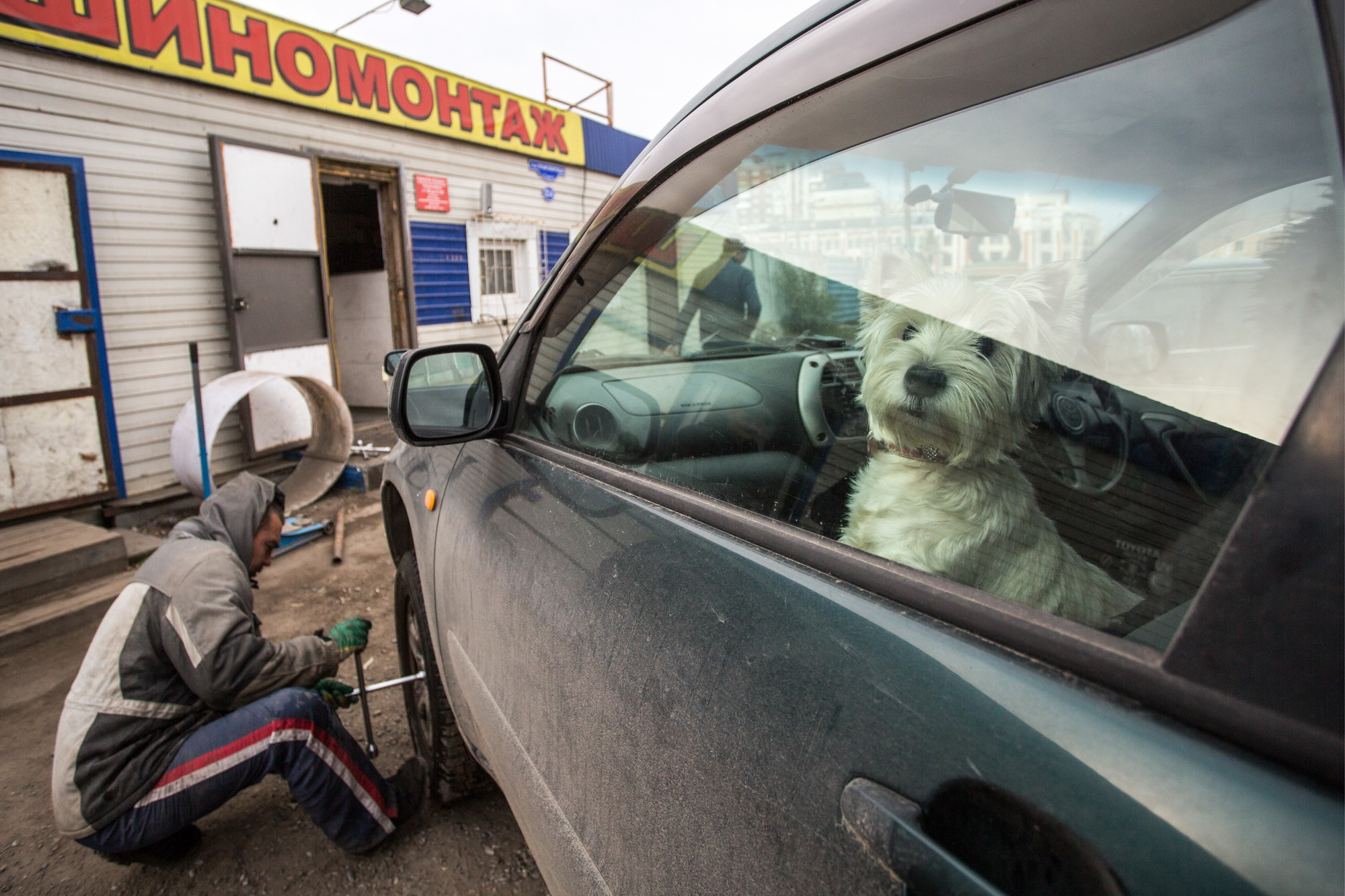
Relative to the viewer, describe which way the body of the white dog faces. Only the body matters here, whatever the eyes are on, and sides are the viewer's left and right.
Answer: facing the viewer and to the left of the viewer

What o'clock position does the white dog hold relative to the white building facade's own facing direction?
The white dog is roughly at 1 o'clock from the white building facade.

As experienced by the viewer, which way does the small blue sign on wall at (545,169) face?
facing the viewer and to the right of the viewer

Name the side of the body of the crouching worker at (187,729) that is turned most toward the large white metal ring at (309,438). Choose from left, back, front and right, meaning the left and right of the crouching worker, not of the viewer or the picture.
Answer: left

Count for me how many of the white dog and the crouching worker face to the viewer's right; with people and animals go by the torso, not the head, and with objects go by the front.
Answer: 1

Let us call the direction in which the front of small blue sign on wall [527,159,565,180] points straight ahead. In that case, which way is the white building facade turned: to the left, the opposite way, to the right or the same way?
the same way

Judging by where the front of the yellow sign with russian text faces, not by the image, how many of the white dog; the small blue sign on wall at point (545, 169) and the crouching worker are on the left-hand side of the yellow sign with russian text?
1

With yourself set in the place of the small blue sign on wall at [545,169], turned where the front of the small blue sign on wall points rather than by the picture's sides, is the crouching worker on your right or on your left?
on your right

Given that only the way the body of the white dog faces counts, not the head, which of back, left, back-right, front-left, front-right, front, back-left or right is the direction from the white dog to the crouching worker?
front-right

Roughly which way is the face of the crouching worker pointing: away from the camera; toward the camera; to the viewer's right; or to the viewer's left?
to the viewer's right

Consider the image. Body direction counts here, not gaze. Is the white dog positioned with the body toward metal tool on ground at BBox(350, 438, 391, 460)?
no

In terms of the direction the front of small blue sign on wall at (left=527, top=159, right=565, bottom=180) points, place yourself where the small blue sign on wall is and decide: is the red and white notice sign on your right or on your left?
on your right

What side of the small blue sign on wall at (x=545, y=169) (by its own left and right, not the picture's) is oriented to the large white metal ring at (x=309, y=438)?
right

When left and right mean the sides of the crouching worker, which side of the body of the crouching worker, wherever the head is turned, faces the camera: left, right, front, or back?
right

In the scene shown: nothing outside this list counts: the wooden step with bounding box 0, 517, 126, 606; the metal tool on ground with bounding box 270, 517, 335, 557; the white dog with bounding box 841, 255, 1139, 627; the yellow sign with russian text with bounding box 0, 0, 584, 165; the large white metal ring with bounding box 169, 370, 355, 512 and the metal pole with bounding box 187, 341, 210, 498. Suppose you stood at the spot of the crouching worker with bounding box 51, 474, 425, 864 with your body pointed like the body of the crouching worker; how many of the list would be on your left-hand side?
5

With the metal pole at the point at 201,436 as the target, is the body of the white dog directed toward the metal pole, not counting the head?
no

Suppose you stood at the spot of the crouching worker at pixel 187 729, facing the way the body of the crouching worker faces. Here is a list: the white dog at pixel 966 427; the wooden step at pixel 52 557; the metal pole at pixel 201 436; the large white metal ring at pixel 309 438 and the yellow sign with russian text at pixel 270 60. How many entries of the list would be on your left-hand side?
4

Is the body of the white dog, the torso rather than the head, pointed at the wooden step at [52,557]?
no
